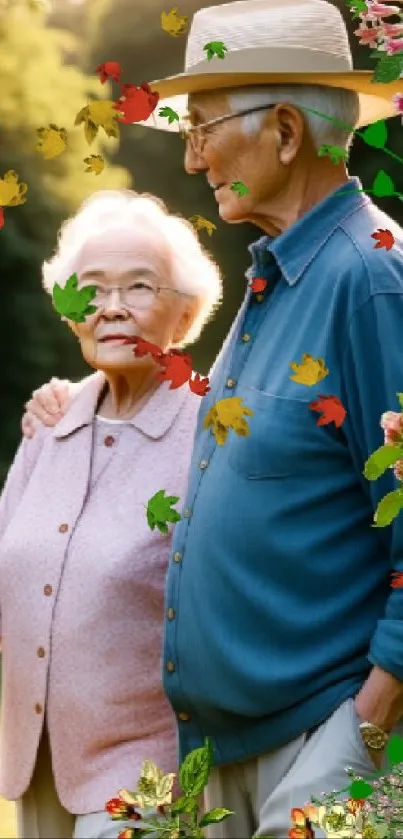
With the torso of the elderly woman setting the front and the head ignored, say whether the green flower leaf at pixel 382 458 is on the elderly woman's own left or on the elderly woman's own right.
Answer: on the elderly woman's own left

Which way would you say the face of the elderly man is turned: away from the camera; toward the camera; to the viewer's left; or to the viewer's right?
to the viewer's left

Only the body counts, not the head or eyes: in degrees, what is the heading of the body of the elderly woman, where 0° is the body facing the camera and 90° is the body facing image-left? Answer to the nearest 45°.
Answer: approximately 45°

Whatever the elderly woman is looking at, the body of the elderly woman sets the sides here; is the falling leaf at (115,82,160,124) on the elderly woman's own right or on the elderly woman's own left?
on the elderly woman's own left

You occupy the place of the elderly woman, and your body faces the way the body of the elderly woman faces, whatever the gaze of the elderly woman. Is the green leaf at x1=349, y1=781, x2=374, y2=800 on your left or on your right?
on your left

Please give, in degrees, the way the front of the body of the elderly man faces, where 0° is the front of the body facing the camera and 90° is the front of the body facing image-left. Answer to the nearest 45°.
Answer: approximately 90°

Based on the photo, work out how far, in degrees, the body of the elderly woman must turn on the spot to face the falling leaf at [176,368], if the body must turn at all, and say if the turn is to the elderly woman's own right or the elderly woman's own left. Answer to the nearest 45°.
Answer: approximately 45° to the elderly woman's own left
